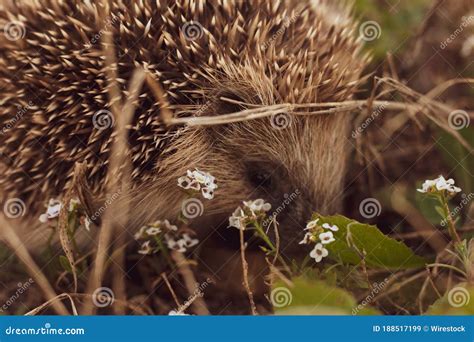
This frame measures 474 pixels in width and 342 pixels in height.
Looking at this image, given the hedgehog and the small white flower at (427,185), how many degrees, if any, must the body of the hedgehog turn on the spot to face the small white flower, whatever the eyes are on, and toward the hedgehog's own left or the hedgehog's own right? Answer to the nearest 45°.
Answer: approximately 45° to the hedgehog's own left

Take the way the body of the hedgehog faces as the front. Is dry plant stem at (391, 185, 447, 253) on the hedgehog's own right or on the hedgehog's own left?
on the hedgehog's own left
